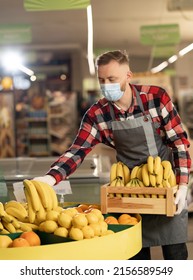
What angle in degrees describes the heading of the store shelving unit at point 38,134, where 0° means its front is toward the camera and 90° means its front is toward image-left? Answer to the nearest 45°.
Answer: approximately 0°

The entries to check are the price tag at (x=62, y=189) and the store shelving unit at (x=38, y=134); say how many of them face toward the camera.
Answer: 2

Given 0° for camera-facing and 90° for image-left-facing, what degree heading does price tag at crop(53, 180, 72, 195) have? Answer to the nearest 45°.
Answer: approximately 0°

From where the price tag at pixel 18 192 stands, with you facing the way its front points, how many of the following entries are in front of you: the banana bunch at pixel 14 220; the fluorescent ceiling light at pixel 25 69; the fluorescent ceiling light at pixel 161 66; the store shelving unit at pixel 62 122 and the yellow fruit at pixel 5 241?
2

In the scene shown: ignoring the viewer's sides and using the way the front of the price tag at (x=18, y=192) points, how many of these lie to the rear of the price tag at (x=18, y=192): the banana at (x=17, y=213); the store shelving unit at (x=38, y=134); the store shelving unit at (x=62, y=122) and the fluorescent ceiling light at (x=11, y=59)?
3

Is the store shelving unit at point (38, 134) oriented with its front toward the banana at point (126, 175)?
yes

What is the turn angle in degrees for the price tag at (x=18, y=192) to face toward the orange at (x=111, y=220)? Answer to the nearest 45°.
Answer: approximately 45° to its left
